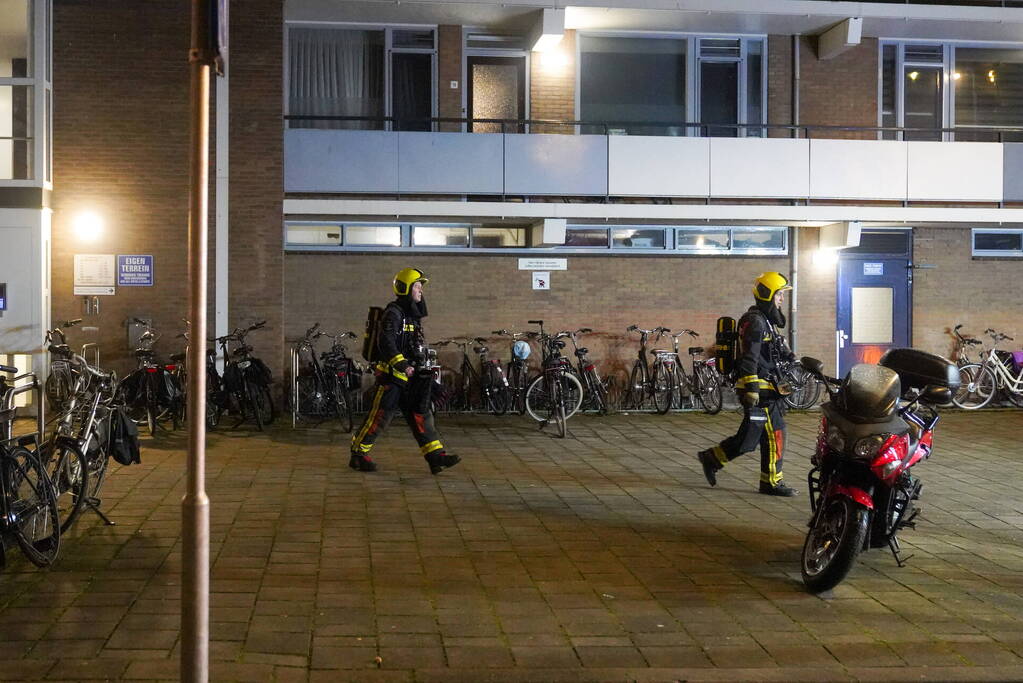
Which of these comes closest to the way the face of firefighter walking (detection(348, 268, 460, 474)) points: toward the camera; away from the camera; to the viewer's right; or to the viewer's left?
to the viewer's right

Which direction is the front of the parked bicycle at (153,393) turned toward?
away from the camera

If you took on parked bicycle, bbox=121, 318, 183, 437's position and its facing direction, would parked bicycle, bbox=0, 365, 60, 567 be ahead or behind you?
behind

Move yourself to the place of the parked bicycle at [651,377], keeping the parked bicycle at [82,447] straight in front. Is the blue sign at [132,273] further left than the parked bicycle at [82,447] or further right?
right

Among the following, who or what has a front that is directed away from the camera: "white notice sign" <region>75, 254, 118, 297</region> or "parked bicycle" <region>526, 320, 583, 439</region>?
the parked bicycle

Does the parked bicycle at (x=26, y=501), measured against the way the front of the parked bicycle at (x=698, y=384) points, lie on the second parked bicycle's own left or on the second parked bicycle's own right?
on the second parked bicycle's own left

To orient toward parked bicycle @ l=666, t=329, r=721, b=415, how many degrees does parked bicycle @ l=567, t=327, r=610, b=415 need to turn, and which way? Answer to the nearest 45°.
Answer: approximately 135° to its right

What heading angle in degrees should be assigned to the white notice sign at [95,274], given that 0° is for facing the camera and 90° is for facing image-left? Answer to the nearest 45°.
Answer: approximately 0°

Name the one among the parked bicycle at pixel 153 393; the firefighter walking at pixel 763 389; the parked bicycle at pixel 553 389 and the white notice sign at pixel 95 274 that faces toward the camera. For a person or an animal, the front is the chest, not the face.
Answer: the white notice sign

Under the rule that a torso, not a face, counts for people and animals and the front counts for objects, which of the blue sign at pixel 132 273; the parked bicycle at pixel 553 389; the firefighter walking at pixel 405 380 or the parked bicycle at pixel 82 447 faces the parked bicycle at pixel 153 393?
the blue sign

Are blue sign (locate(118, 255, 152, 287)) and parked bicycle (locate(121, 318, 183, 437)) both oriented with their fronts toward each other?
yes
